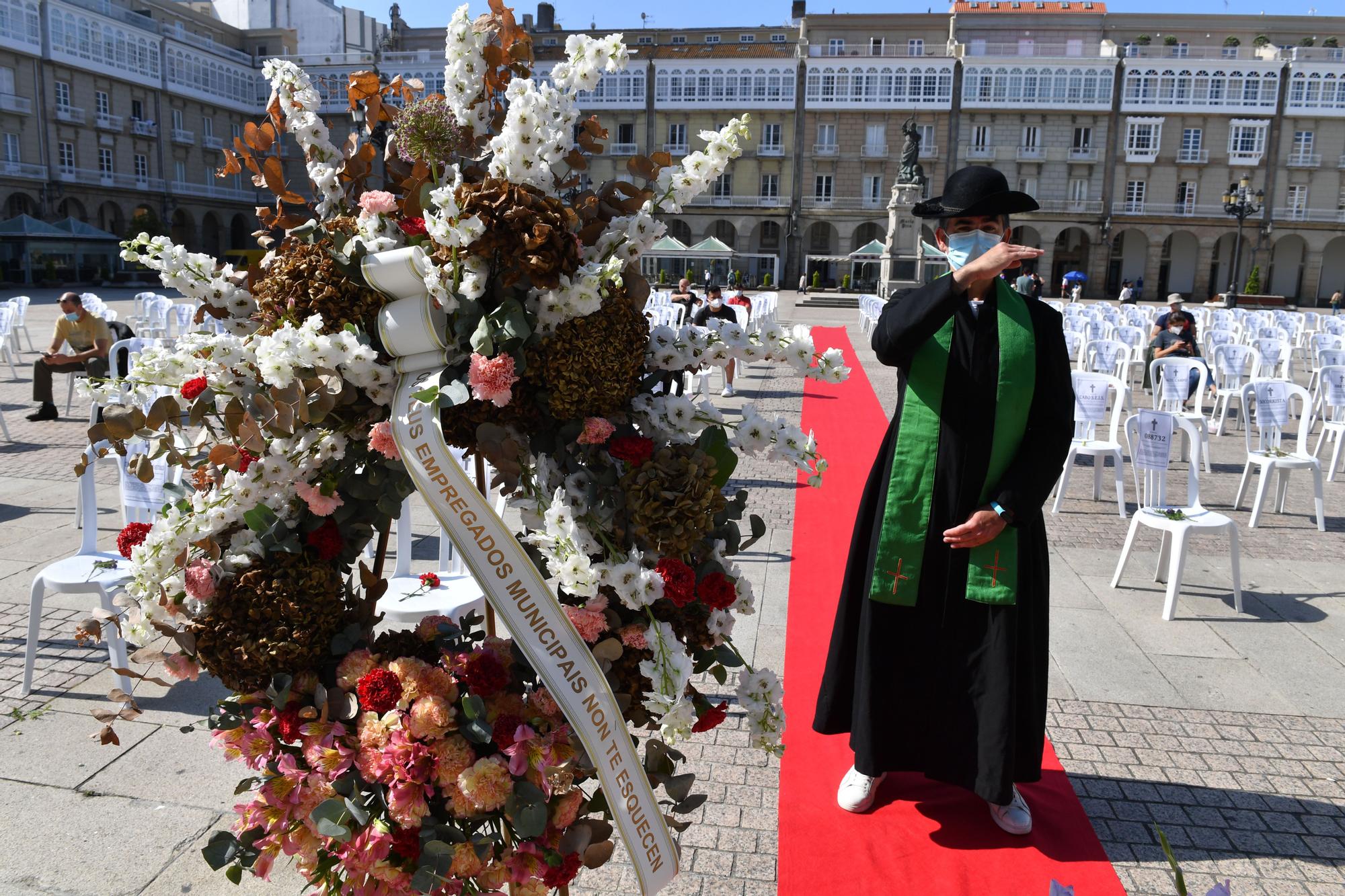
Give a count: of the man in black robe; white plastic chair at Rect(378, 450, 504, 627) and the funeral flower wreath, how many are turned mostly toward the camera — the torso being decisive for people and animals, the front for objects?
3

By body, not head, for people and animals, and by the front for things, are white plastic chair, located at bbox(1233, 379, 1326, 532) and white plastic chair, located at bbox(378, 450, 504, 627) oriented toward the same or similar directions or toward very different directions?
same or similar directions

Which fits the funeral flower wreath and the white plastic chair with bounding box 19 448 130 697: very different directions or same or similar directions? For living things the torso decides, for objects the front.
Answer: same or similar directions

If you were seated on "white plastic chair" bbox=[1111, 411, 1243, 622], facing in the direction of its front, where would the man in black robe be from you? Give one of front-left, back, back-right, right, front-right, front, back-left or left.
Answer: front-right

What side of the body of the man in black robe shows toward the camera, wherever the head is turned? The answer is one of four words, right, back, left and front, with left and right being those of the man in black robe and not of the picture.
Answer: front

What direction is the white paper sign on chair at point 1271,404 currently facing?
toward the camera

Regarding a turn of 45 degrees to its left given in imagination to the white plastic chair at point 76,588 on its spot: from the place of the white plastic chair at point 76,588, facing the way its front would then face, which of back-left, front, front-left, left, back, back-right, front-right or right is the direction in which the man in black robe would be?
front-left

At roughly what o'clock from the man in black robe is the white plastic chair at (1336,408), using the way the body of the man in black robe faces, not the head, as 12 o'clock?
The white plastic chair is roughly at 7 o'clock from the man in black robe.

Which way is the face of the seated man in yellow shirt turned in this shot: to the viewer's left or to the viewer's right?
to the viewer's left
